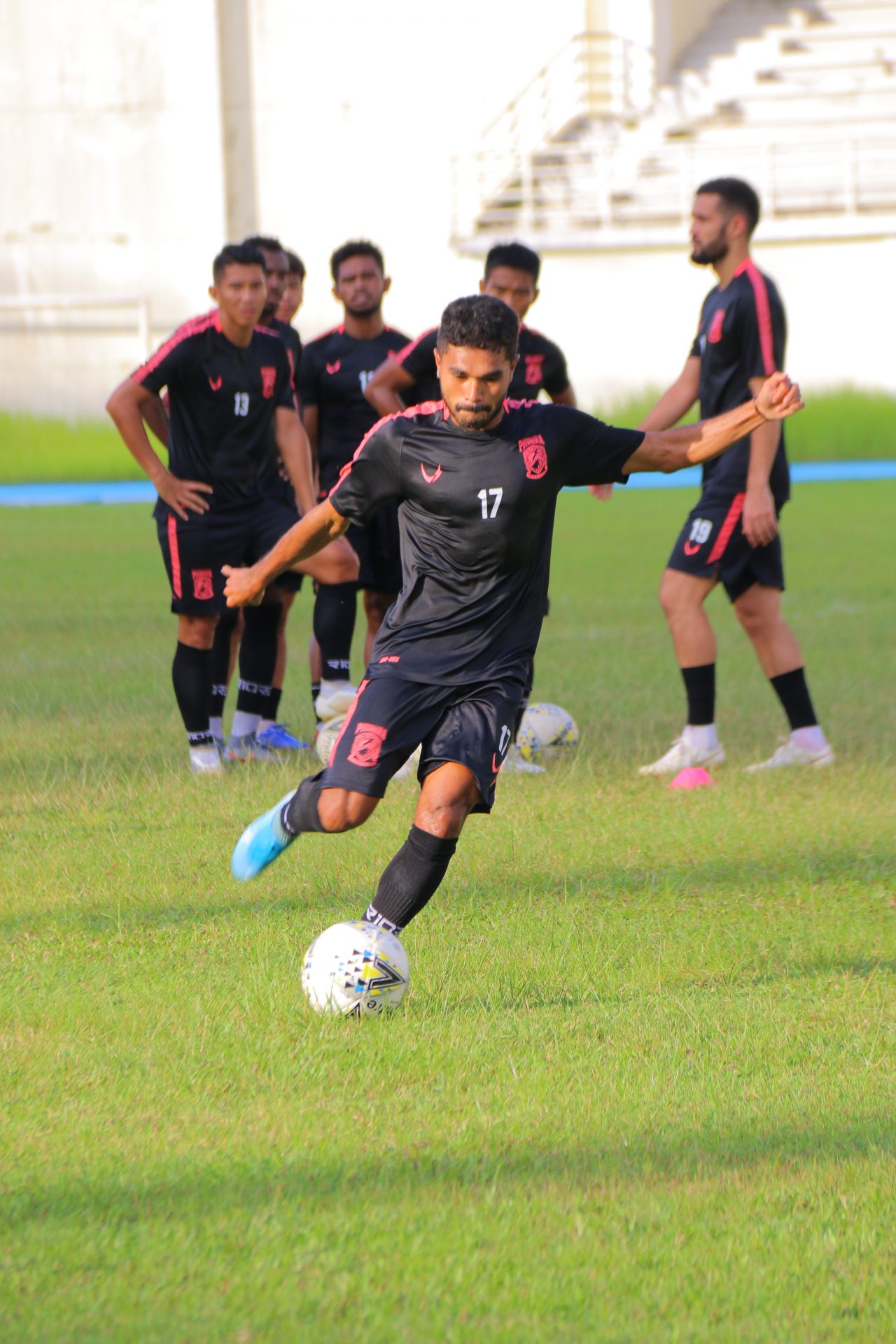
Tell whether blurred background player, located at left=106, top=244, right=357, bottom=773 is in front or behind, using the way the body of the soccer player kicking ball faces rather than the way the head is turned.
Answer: behind

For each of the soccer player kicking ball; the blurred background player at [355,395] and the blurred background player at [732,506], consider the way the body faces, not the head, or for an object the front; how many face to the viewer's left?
1

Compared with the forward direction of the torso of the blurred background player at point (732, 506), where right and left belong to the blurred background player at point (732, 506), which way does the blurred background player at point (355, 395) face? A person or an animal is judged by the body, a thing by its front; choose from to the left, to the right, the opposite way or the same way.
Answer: to the left

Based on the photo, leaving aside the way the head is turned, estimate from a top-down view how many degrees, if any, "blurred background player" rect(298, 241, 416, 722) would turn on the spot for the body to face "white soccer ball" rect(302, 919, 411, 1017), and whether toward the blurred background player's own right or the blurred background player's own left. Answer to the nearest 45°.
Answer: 0° — they already face it

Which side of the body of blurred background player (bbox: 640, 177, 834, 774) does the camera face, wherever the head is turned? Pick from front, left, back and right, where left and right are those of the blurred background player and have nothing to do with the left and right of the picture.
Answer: left

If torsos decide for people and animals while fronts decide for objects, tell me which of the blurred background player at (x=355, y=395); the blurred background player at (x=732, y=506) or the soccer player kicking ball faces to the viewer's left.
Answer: the blurred background player at (x=732, y=506)

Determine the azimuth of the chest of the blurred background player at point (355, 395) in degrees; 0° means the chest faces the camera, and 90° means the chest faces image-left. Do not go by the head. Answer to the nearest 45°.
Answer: approximately 0°

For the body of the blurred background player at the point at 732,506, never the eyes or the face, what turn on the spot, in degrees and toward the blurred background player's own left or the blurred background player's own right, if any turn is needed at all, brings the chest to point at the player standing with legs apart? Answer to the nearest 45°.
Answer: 0° — they already face them
